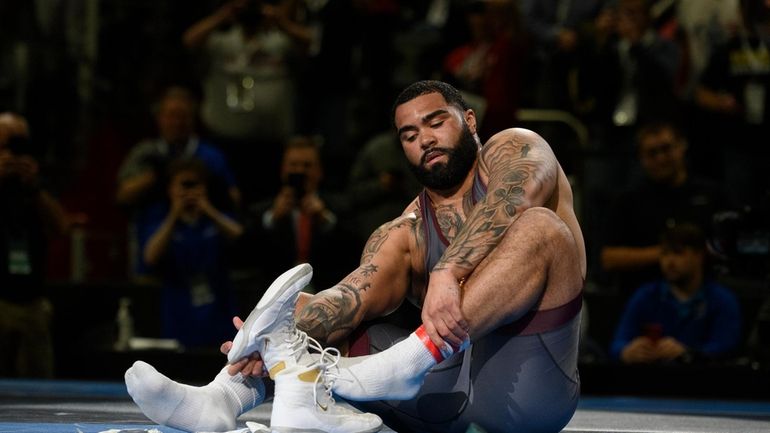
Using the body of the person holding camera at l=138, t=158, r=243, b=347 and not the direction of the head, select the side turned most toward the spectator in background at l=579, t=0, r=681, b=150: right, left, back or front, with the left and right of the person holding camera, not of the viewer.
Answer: left

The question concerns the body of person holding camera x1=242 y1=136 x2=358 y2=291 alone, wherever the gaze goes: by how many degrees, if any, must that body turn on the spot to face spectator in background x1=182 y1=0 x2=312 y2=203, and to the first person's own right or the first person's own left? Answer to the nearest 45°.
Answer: approximately 180°

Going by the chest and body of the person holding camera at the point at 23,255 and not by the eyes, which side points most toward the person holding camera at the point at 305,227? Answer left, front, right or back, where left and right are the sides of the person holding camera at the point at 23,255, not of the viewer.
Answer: left

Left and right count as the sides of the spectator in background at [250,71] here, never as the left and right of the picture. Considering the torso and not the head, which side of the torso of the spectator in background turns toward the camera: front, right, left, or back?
front

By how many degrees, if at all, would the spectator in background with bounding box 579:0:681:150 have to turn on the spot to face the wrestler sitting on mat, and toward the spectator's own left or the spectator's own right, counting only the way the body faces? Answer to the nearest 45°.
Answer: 0° — they already face them

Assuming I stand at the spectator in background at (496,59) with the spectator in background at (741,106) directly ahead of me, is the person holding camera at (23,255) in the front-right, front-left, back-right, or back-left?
back-right

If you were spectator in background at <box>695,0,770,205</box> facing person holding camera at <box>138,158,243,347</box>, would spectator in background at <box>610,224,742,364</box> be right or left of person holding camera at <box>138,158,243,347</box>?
left

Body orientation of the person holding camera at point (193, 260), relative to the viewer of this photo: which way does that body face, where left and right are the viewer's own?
facing the viewer

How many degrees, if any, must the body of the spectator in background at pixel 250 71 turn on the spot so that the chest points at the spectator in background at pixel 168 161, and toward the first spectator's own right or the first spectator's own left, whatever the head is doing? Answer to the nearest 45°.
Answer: approximately 45° to the first spectator's own right

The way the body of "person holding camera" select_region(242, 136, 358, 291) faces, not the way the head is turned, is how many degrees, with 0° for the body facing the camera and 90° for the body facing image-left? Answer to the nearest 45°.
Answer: approximately 0°

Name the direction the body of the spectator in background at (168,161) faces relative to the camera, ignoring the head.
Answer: toward the camera
